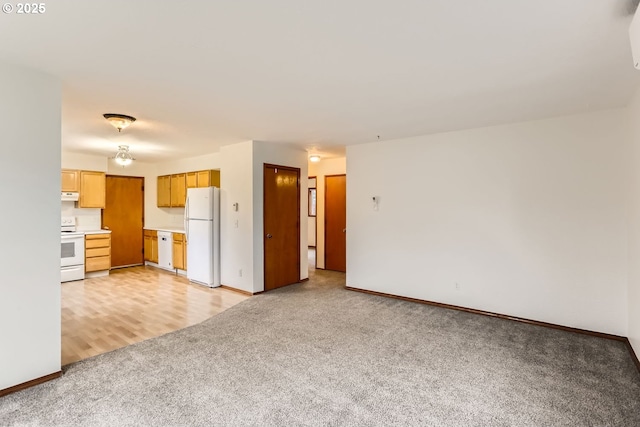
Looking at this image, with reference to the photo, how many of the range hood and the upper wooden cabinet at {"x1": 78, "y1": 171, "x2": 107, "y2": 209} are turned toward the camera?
2

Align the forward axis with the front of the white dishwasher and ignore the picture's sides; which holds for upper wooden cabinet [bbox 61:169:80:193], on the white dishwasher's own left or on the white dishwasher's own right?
on the white dishwasher's own right

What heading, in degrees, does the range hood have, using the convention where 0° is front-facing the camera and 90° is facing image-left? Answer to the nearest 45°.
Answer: approximately 0°

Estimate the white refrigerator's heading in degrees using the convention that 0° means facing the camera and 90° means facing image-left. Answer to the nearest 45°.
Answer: approximately 45°

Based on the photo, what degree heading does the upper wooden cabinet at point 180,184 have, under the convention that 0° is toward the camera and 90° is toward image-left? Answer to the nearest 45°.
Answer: approximately 45°

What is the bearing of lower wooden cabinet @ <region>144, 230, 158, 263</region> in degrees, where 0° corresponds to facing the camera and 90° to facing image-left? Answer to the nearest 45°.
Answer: approximately 45°

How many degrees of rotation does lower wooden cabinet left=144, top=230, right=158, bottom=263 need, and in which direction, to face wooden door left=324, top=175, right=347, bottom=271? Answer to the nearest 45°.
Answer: approximately 90° to its left
